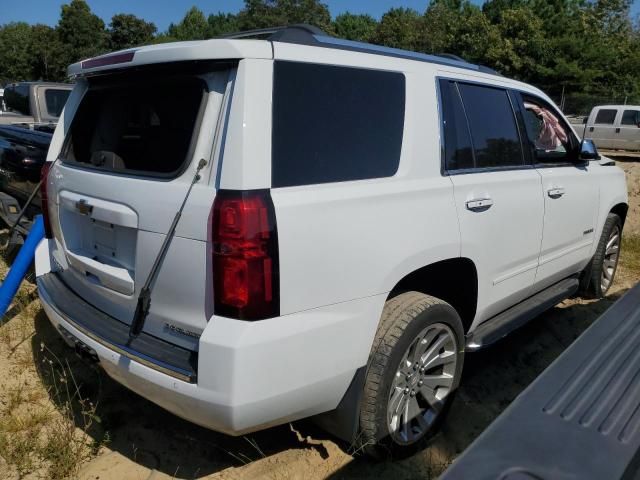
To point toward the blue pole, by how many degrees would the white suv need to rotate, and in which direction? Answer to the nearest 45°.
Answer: approximately 90° to its left

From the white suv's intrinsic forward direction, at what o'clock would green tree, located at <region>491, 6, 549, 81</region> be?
The green tree is roughly at 11 o'clock from the white suv.

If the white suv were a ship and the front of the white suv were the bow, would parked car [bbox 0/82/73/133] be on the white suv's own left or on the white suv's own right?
on the white suv's own left

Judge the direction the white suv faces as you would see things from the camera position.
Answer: facing away from the viewer and to the right of the viewer

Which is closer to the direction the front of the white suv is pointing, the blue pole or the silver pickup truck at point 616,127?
the silver pickup truck

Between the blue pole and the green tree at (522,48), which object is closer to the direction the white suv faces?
the green tree
